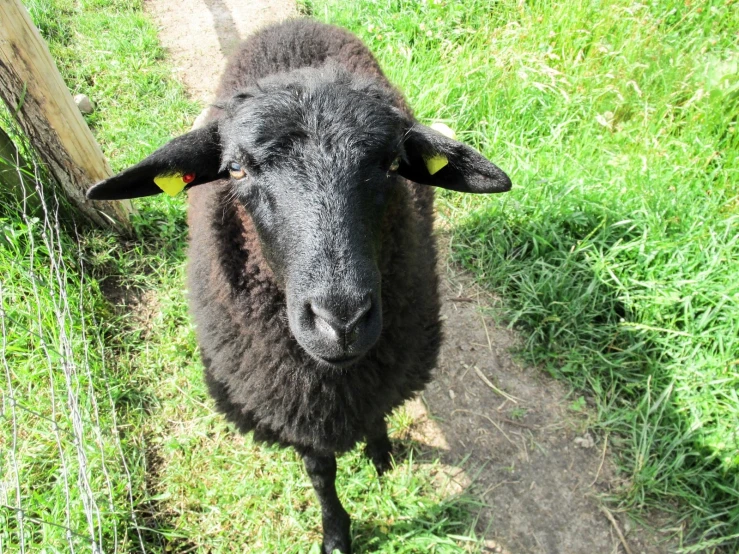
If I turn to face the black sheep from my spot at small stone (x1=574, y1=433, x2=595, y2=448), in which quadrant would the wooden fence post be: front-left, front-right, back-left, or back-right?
front-right

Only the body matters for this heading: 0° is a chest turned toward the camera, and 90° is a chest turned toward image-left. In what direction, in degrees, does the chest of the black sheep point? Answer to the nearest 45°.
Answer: approximately 0°

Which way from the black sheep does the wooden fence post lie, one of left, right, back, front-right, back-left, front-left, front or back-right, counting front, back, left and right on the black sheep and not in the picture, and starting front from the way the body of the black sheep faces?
back-right

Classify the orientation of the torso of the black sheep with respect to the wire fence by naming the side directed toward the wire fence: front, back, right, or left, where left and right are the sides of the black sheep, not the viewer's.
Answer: right

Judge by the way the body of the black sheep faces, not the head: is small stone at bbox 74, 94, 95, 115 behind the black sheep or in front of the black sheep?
behind

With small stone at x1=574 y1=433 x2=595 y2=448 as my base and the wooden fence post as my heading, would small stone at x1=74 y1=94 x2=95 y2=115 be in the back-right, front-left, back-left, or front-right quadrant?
front-right
